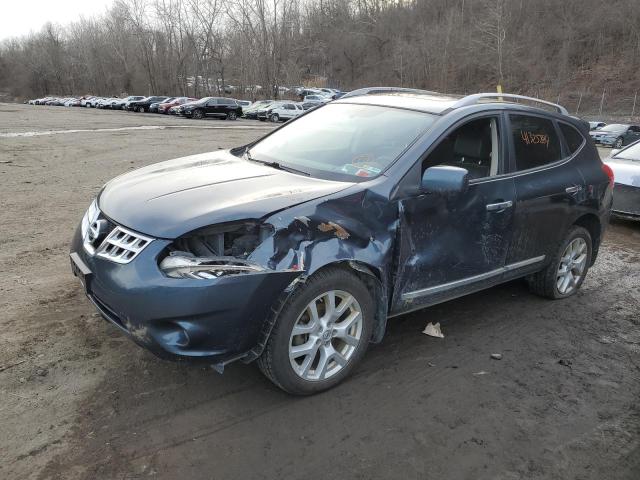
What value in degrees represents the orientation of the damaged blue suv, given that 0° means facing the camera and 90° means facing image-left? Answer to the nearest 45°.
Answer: approximately 45°

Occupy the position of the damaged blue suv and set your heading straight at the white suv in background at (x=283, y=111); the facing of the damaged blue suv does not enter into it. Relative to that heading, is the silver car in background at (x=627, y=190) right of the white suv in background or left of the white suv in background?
right

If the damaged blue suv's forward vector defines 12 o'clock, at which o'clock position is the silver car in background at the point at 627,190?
The silver car in background is roughly at 6 o'clock from the damaged blue suv.

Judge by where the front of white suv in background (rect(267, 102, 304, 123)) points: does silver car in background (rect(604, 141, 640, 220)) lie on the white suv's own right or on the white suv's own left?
on the white suv's own left

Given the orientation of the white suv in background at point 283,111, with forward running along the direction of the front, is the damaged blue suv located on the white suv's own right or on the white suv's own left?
on the white suv's own left

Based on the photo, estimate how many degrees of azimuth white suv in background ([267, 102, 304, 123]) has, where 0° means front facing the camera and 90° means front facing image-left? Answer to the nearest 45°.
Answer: approximately 45°

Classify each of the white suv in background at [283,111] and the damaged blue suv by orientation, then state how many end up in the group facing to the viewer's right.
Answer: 0
